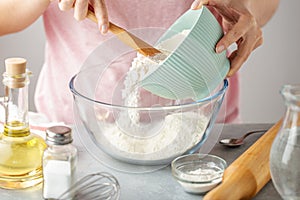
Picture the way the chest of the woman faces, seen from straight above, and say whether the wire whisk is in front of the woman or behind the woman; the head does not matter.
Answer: in front

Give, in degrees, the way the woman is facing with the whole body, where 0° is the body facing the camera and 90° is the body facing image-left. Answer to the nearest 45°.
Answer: approximately 0°

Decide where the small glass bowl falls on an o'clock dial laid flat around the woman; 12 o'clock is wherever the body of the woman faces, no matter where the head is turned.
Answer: The small glass bowl is roughly at 11 o'clock from the woman.

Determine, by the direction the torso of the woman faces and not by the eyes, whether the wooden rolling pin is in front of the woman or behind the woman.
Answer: in front

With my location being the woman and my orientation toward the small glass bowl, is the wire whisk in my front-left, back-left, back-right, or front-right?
front-right

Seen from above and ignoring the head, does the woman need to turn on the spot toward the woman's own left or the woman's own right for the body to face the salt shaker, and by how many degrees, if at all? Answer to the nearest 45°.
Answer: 0° — they already face it
